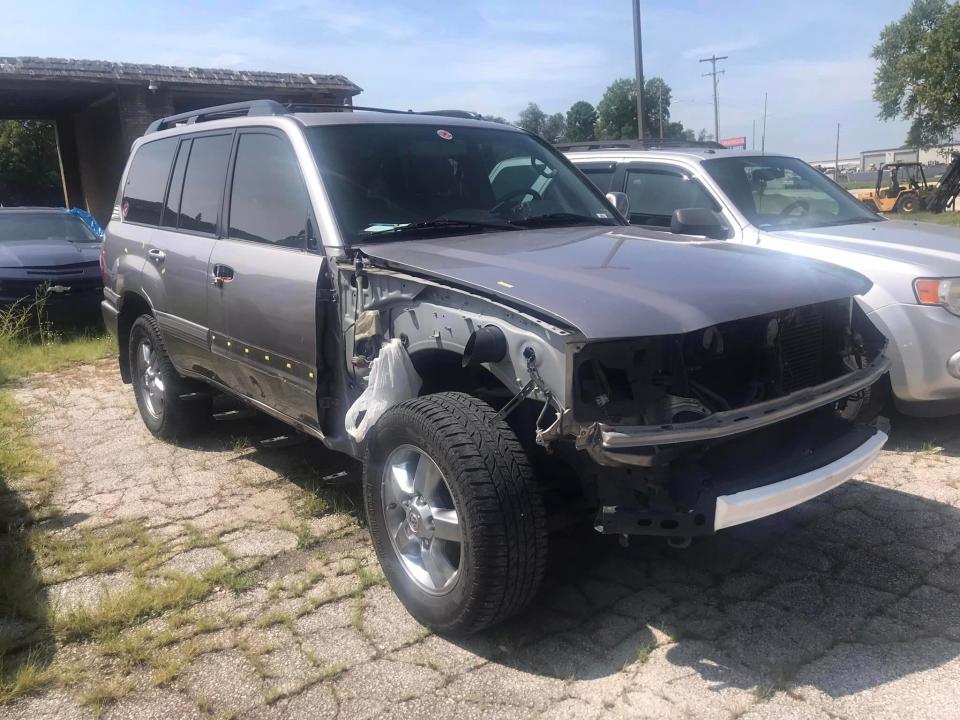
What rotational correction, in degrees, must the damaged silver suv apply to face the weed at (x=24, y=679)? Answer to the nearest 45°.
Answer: approximately 135° to its right

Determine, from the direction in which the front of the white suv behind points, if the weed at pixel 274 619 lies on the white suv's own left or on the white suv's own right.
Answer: on the white suv's own right

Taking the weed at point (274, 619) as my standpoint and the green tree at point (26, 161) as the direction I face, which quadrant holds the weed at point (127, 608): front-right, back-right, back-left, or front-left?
front-left

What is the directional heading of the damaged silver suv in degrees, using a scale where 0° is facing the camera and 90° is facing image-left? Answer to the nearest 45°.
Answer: approximately 315°

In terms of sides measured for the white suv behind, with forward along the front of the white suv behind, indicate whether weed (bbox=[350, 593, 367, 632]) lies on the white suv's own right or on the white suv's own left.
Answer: on the white suv's own right

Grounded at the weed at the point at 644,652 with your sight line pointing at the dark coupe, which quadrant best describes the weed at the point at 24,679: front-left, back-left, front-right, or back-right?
front-left

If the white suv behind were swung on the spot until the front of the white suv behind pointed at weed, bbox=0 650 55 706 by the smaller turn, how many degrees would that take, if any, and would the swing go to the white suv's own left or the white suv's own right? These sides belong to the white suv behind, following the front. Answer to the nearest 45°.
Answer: approximately 90° to the white suv's own right

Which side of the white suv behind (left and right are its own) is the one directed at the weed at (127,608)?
right

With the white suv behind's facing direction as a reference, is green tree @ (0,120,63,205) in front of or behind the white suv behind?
behind

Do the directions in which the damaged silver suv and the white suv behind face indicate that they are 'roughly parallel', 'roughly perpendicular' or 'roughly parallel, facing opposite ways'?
roughly parallel

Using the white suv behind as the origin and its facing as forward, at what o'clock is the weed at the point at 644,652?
The weed is roughly at 2 o'clock from the white suv behind.

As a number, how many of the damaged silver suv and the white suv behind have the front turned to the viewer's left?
0

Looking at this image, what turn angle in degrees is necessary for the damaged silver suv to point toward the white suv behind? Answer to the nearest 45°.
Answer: approximately 90° to its left
